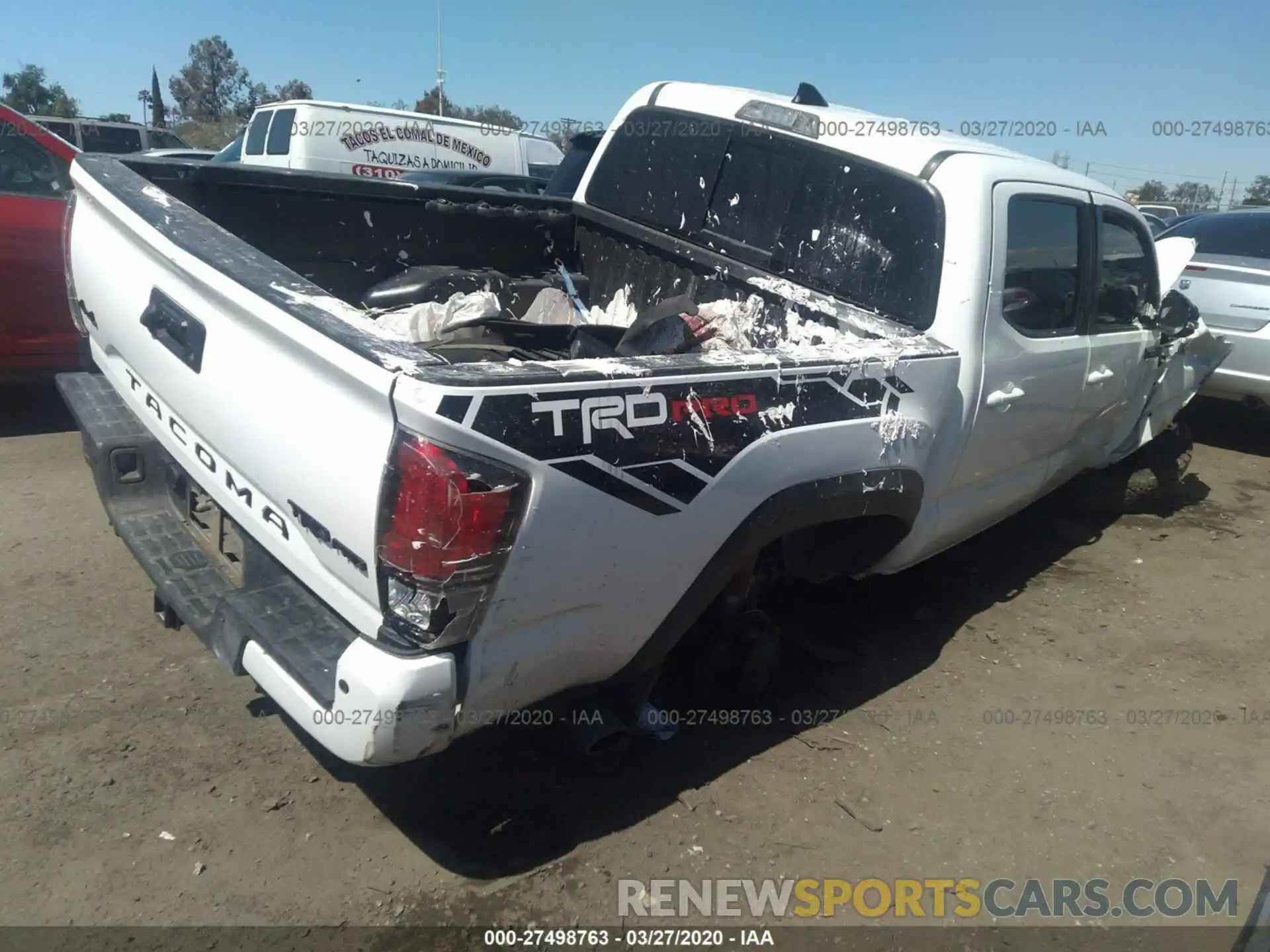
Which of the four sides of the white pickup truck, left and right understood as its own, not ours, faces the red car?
left

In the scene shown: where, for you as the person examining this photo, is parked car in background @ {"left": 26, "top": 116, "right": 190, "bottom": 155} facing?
facing to the right of the viewer

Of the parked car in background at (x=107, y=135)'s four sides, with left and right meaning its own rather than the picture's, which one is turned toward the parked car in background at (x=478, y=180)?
right

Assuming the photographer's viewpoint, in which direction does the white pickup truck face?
facing away from the viewer and to the right of the viewer

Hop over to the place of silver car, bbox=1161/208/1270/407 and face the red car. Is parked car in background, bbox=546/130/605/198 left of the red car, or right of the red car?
right

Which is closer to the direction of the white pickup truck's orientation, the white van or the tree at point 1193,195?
the tree

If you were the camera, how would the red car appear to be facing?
facing to the right of the viewer

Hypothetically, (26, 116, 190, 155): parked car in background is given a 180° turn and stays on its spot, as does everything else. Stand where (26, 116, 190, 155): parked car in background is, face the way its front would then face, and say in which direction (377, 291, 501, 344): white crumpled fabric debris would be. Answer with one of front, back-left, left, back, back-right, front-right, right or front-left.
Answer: left

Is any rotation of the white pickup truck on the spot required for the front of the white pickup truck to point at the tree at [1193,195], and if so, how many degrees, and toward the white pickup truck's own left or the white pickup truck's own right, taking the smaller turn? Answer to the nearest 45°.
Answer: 0° — it already faces it

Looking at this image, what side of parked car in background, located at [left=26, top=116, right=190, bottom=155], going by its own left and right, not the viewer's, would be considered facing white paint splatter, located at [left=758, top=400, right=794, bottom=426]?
right
